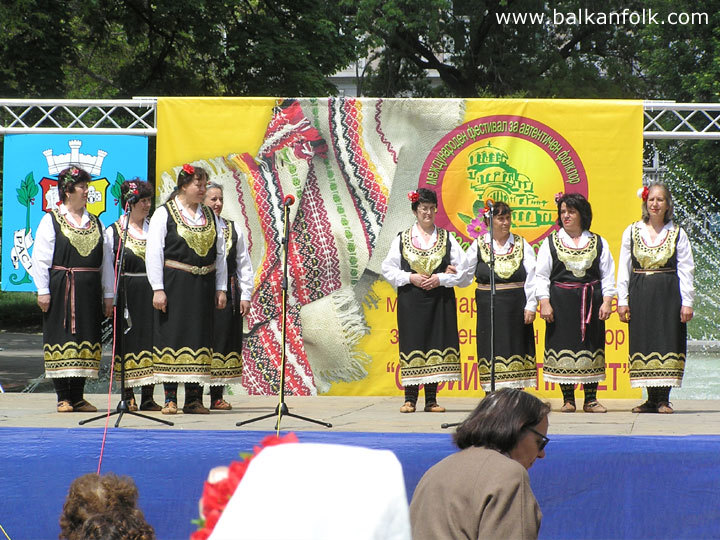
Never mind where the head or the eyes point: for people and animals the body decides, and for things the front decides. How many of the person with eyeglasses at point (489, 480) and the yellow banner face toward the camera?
1

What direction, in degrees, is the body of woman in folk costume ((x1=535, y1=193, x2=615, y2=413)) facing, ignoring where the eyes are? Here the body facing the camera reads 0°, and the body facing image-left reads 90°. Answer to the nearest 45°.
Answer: approximately 0°

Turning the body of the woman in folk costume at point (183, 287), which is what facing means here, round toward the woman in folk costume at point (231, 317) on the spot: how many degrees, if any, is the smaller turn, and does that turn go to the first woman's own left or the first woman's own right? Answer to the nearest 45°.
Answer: approximately 90° to the first woman's own left

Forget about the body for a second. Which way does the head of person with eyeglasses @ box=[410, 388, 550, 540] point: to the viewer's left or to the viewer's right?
to the viewer's right

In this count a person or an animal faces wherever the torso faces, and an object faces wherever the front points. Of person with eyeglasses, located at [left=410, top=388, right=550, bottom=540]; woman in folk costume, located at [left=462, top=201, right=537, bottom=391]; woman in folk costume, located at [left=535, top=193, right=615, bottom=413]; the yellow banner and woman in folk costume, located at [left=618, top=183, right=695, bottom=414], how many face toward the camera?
4

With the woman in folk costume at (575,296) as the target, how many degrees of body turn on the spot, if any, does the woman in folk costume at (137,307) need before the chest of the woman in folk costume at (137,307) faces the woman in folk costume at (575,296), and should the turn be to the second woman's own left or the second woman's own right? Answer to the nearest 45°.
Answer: approximately 45° to the second woman's own left

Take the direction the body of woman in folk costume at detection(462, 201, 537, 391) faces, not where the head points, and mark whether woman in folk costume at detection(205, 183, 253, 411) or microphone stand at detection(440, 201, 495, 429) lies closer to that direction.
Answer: the microphone stand

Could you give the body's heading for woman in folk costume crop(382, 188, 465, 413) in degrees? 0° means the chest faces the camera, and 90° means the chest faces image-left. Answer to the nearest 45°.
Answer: approximately 0°

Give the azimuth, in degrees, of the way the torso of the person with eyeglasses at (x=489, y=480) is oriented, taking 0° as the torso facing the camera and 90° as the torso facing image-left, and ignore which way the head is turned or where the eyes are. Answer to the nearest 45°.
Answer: approximately 225°
